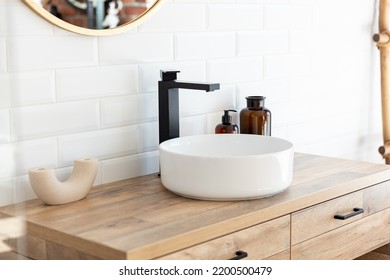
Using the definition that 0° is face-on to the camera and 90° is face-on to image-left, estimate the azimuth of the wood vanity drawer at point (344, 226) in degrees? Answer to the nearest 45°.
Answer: approximately 315°

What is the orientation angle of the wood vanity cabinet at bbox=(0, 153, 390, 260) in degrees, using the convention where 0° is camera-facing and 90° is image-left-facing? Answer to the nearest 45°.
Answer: approximately 315°

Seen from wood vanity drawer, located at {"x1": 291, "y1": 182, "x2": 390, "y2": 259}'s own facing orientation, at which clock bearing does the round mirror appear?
The round mirror is roughly at 4 o'clock from the wood vanity drawer.
